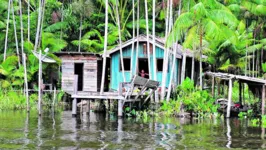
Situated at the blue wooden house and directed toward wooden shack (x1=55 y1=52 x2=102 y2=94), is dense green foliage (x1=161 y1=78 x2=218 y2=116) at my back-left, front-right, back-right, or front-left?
back-left

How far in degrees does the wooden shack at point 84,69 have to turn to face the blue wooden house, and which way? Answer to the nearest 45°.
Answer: approximately 45° to its left

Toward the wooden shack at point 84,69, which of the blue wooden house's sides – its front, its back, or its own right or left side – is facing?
right

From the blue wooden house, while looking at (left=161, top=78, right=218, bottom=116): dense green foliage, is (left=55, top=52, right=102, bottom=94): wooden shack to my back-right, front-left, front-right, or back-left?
back-right

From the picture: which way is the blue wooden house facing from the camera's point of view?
toward the camera

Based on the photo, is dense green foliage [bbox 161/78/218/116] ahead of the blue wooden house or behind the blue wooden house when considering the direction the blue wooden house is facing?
ahead

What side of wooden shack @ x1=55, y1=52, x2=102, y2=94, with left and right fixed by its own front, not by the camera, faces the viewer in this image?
front

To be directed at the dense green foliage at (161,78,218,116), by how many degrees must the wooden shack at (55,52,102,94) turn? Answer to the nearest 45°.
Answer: approximately 45° to its left

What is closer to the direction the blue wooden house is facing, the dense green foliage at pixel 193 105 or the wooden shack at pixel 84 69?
the dense green foliage

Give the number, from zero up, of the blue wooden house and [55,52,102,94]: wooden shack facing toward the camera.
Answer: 2
